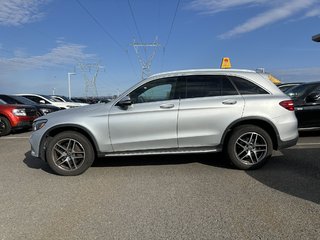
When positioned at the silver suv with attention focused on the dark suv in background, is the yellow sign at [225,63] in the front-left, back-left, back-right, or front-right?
front-left

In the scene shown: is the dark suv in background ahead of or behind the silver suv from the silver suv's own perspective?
behind

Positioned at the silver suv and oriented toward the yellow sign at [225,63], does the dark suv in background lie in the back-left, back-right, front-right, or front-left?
front-right

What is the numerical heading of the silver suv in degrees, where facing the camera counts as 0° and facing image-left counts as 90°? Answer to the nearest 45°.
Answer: approximately 90°

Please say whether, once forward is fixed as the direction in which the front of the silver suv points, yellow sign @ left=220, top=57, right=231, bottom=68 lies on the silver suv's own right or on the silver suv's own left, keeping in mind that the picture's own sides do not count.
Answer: on the silver suv's own right
